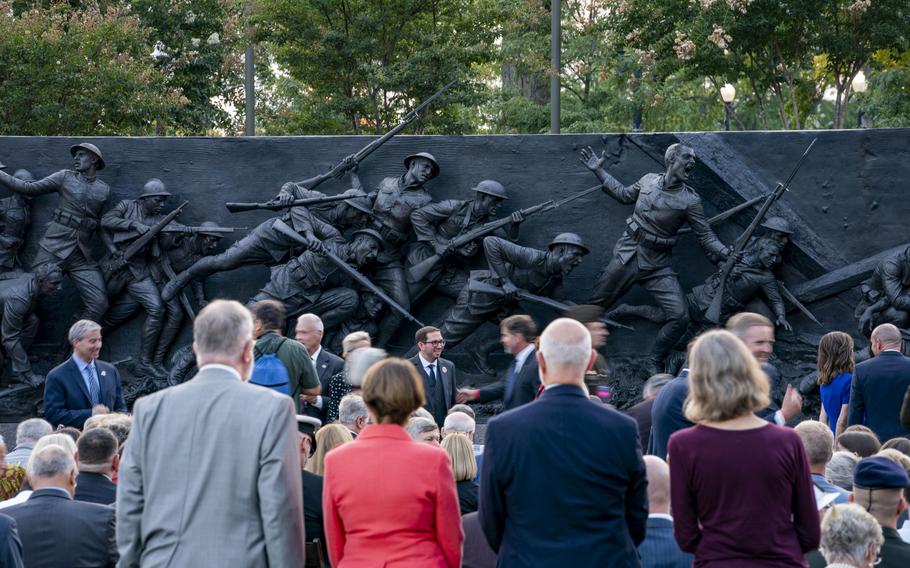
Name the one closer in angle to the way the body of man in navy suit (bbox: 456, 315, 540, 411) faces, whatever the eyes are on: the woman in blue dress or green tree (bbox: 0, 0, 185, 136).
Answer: the green tree

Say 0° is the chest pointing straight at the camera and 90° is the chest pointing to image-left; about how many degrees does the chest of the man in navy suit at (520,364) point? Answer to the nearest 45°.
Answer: approximately 90°

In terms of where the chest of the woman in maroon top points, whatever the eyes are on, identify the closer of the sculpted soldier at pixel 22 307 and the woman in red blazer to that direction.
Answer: the sculpted soldier

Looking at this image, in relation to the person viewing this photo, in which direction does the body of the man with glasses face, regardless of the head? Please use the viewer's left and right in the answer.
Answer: facing the viewer and to the right of the viewer

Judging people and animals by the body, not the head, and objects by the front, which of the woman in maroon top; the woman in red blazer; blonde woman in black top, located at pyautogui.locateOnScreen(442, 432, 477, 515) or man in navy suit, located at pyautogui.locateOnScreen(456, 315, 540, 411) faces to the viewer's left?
the man in navy suit

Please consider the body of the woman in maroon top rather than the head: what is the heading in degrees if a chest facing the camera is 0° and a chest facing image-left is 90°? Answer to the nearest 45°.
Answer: approximately 180°

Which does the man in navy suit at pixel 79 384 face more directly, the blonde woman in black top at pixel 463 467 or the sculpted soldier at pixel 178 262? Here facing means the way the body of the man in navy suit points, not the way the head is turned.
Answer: the blonde woman in black top

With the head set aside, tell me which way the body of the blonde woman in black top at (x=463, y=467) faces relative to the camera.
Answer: away from the camera

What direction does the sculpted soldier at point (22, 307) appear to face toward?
to the viewer's right

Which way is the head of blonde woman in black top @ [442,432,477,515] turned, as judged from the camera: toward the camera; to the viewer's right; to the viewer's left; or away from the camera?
away from the camera

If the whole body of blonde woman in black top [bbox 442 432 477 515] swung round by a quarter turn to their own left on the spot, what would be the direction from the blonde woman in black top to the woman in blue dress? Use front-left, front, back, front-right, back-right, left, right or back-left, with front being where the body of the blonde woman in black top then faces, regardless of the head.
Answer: back-right

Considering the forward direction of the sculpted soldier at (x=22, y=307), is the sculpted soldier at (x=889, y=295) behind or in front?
in front

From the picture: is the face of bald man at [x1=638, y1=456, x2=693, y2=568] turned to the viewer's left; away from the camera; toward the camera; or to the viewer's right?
away from the camera

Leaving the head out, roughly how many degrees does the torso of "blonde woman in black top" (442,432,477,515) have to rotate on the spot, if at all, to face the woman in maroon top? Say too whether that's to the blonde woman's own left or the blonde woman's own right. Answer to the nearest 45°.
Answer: approximately 135° to the blonde woman's own right

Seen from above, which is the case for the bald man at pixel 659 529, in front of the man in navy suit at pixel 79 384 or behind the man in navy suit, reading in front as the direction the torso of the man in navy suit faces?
in front

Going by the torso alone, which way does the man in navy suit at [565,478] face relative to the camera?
away from the camera

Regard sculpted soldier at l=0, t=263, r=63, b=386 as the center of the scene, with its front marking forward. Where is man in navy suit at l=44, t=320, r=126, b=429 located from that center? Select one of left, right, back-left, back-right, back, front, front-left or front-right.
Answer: right

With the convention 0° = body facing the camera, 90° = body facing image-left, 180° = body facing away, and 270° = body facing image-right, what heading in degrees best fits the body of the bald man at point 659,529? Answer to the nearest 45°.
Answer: approximately 180°
